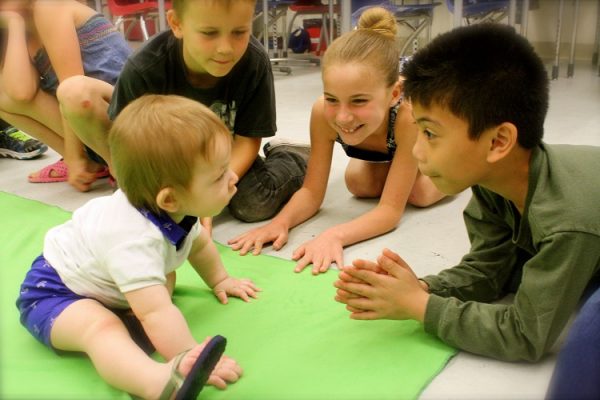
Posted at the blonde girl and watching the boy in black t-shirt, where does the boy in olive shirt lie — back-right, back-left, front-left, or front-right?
back-left

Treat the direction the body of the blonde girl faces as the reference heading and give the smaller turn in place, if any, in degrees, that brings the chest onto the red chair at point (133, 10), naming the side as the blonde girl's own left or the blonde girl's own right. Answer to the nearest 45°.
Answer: approximately 90° to the blonde girl's own right

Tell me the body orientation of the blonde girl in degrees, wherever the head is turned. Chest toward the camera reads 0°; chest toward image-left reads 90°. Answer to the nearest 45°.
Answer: approximately 45°

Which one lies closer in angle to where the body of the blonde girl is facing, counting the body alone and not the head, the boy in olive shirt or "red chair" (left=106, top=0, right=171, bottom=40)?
the boy in olive shirt

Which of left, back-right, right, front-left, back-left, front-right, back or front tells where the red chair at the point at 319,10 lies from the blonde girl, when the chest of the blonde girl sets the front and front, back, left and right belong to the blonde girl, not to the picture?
back-right
